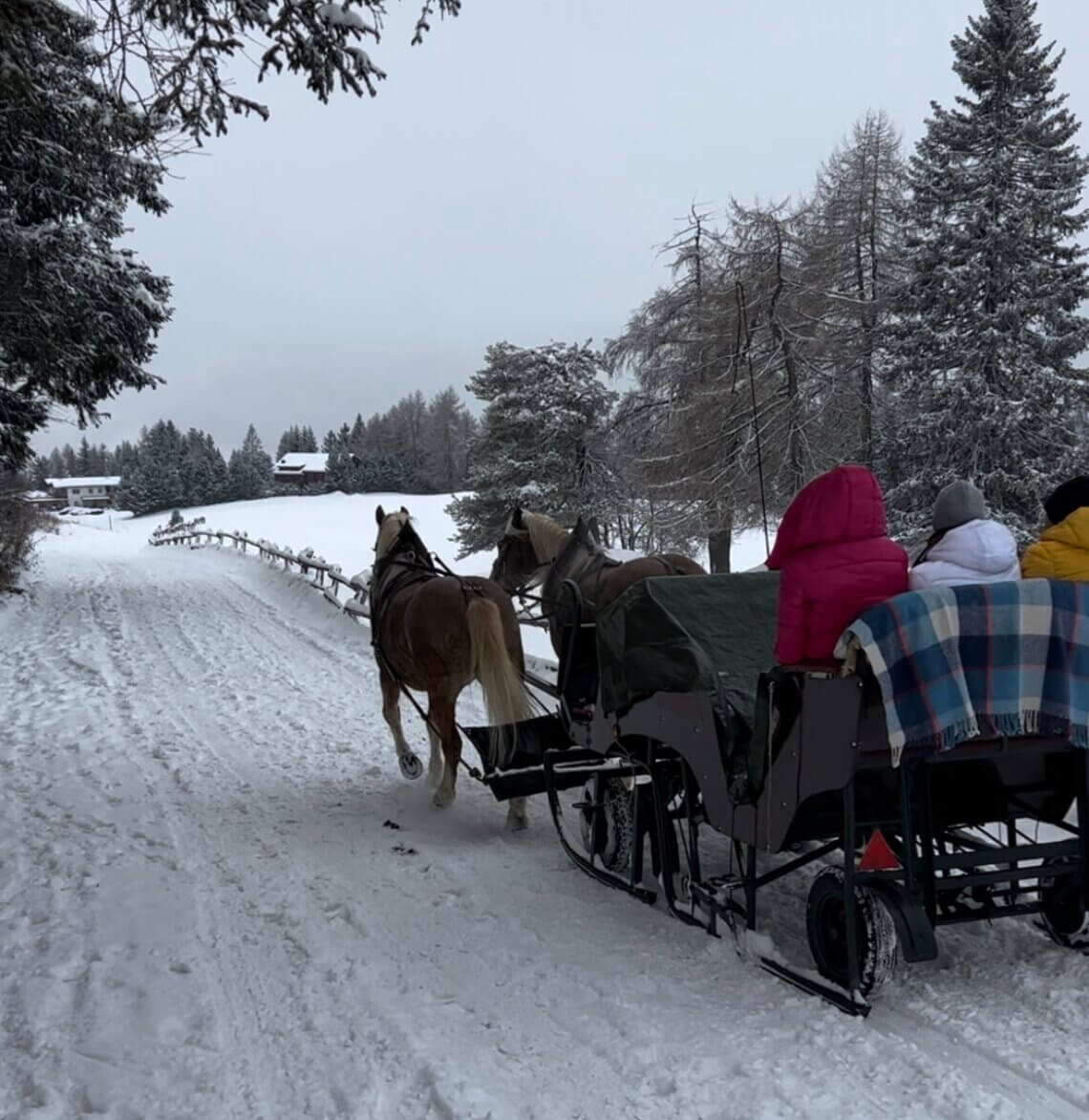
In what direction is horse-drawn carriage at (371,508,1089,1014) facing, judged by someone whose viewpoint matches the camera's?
facing away from the viewer and to the left of the viewer

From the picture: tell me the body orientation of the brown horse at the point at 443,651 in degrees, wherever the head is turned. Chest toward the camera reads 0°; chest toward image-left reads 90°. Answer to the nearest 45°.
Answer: approximately 135°

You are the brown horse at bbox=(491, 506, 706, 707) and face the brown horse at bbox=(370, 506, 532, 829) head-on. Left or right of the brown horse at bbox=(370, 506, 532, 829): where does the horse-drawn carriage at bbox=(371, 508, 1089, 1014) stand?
left

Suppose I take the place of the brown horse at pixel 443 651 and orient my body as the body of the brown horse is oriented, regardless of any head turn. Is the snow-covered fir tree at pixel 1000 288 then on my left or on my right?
on my right

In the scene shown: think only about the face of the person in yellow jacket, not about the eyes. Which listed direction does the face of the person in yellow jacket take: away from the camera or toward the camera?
away from the camera

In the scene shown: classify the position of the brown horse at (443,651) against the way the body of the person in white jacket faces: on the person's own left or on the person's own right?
on the person's own left

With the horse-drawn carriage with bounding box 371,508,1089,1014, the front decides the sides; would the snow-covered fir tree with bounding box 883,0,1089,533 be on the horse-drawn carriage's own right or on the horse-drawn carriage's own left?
on the horse-drawn carriage's own right

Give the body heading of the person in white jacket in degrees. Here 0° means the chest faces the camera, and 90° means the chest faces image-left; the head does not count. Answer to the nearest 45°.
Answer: approximately 180°

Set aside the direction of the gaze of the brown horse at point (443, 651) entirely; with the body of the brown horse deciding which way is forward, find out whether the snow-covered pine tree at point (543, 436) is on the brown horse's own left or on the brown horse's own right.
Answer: on the brown horse's own right
